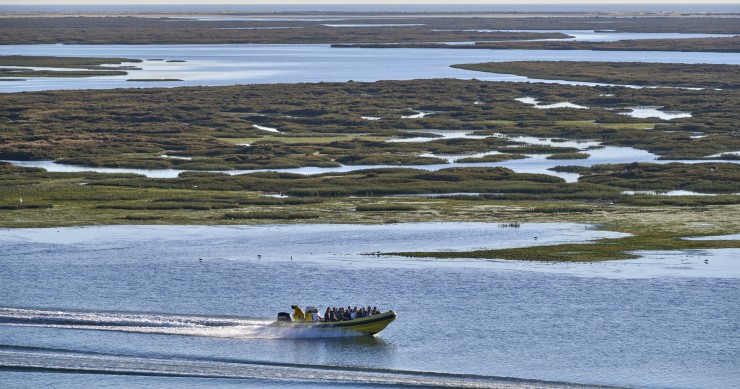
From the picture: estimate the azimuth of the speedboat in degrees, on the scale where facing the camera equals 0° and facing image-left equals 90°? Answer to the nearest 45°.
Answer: approximately 270°
